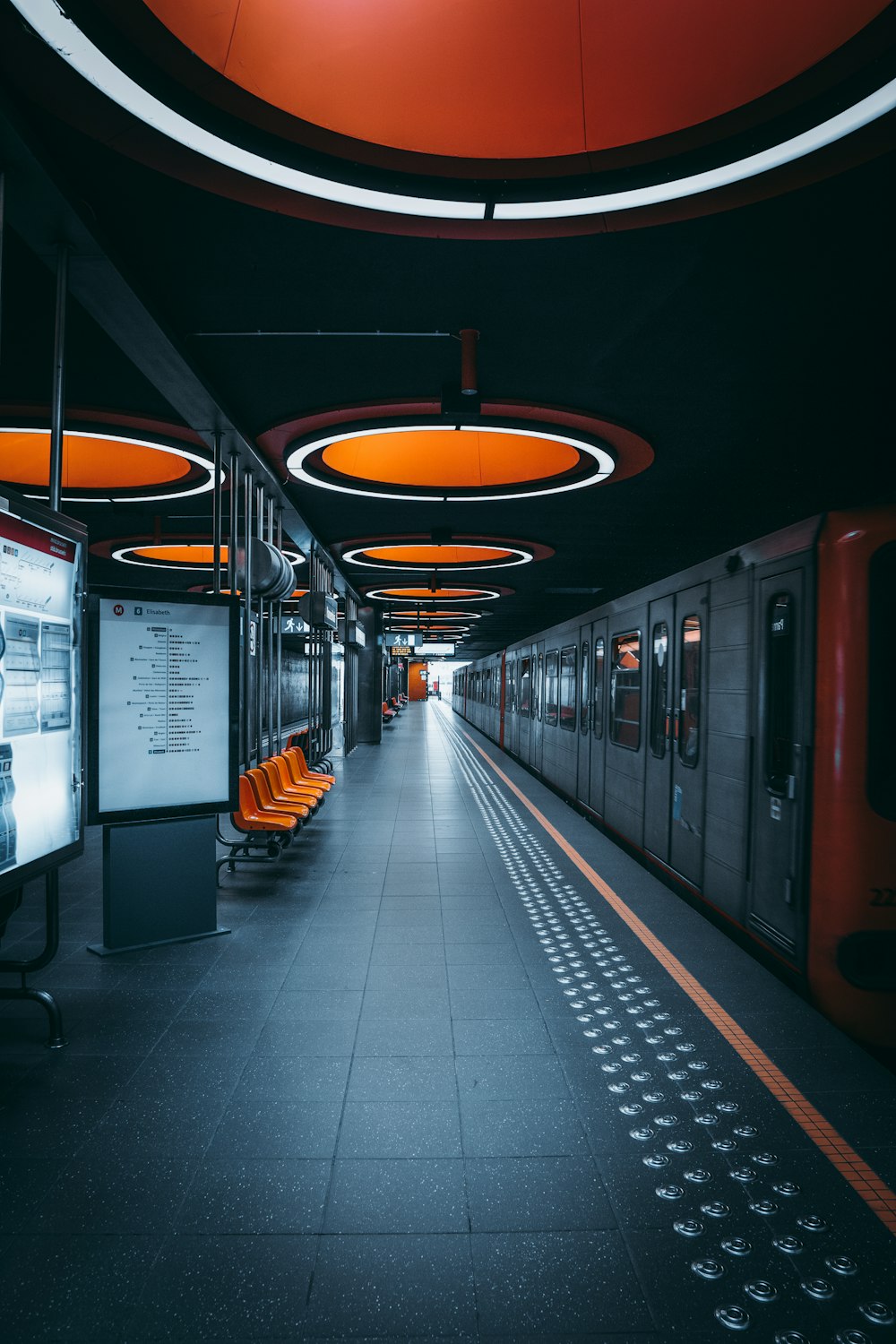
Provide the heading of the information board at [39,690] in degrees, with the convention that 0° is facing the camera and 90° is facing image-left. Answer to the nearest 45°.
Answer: approximately 315°

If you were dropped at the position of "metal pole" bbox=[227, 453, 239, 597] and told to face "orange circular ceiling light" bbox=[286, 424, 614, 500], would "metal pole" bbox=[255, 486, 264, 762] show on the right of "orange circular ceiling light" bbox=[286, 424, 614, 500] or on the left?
left

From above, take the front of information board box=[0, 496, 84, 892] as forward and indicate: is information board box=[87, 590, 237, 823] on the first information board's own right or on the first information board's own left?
on the first information board's own left

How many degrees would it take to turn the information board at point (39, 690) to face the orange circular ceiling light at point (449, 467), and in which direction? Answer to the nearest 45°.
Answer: approximately 90° to its left

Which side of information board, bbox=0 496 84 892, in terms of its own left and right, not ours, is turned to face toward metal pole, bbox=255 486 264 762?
left

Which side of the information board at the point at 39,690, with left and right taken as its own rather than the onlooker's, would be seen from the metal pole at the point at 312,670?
left

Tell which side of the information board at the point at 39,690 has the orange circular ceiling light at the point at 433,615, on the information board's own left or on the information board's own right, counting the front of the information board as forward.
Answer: on the information board's own left

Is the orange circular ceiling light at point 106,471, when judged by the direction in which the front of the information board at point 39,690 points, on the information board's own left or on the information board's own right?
on the information board's own left

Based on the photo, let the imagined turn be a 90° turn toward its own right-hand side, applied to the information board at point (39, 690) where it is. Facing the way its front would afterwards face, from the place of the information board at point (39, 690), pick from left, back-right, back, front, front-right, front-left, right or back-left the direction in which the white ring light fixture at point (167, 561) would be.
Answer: back-right

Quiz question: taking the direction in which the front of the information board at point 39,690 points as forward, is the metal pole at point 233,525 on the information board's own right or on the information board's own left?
on the information board's own left

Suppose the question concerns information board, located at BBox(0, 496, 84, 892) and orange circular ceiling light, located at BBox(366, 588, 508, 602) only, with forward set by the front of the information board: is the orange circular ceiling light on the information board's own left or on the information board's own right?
on the information board's own left
